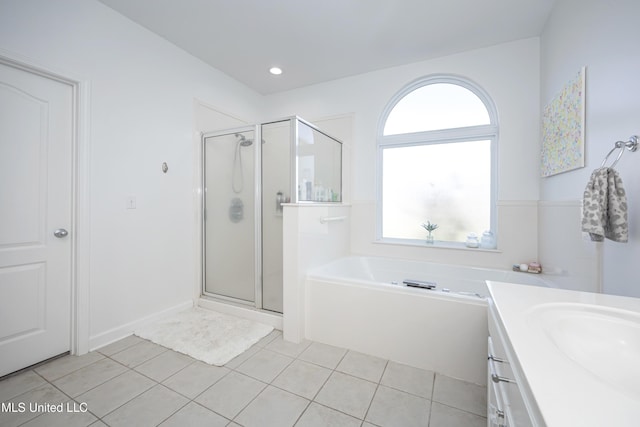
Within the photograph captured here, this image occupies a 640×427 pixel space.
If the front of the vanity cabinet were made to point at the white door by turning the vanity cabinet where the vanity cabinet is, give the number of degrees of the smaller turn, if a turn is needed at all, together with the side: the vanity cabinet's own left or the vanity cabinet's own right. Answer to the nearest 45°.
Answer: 0° — it already faces it

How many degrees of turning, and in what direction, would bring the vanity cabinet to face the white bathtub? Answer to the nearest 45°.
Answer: approximately 45° to its right

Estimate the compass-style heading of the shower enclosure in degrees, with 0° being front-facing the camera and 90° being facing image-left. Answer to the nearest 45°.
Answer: approximately 45°

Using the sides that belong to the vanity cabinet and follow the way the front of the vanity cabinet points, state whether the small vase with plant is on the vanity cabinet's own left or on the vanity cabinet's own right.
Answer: on the vanity cabinet's own right

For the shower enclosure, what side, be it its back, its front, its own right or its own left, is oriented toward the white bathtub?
left

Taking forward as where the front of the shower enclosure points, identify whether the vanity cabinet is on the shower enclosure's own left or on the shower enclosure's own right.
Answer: on the shower enclosure's own left

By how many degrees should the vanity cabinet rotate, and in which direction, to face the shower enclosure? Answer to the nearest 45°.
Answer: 0° — it already faces it

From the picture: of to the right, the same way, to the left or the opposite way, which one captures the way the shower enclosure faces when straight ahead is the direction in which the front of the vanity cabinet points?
to the left

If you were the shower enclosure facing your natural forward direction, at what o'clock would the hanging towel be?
The hanging towel is roughly at 9 o'clock from the shower enclosure.

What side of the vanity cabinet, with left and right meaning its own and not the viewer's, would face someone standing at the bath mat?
front

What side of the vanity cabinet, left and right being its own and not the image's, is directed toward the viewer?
left

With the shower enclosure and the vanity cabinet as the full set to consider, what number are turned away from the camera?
0

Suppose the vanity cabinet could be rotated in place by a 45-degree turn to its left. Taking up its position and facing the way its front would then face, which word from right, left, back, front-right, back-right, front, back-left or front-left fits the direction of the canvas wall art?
back-right
